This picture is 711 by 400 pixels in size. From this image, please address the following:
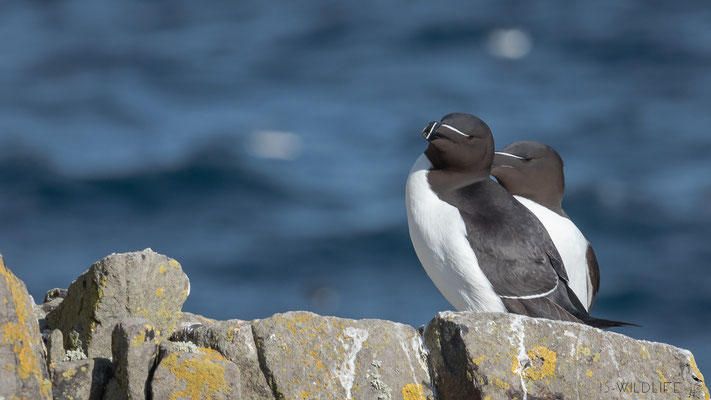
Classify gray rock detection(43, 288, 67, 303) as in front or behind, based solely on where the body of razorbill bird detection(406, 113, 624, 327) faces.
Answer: in front

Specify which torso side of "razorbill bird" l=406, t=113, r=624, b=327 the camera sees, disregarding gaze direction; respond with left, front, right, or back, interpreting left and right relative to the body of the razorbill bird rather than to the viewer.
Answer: left

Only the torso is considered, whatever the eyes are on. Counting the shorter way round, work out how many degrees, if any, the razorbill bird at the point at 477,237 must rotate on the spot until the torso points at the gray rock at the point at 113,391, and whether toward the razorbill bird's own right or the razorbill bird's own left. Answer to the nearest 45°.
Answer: approximately 45° to the razorbill bird's own left

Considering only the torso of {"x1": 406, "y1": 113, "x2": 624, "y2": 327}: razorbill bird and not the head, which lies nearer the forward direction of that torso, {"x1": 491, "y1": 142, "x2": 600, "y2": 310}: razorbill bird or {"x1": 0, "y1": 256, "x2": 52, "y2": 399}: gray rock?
the gray rock

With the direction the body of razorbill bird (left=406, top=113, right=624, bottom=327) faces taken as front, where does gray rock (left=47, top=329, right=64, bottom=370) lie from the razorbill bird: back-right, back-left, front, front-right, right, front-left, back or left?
front-left

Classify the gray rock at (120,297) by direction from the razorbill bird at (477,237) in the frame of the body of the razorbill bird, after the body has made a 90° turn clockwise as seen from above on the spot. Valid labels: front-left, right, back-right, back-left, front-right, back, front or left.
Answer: back-left
